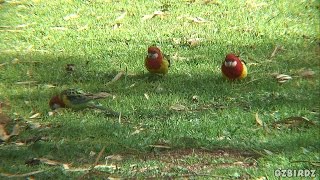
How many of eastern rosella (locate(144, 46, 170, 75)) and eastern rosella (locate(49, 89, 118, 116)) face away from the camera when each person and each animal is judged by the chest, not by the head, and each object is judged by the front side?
0

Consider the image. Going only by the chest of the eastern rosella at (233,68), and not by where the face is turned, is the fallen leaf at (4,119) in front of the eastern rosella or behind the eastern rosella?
in front

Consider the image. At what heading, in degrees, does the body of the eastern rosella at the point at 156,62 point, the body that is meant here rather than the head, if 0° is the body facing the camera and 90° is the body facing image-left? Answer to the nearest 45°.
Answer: approximately 45°

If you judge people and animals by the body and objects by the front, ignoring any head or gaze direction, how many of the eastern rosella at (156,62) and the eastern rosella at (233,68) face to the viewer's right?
0

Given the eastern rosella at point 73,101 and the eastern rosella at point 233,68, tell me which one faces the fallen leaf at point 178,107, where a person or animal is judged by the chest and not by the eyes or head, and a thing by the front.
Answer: the eastern rosella at point 233,68

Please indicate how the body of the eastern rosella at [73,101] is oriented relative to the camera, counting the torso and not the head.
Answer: to the viewer's left
